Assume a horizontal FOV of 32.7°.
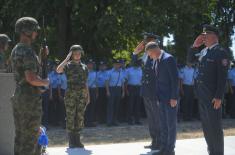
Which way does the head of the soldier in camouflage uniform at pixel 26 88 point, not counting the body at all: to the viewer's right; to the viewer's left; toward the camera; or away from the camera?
to the viewer's right

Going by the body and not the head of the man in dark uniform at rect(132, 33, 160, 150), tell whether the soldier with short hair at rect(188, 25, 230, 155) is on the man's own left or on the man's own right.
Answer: on the man's own left

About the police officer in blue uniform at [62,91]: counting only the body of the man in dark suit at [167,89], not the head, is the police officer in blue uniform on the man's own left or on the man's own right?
on the man's own right

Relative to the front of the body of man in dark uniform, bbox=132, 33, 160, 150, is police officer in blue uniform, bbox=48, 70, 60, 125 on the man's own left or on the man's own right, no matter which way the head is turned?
on the man's own right

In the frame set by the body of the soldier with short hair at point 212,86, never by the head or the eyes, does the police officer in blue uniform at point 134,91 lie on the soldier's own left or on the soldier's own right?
on the soldier's own right

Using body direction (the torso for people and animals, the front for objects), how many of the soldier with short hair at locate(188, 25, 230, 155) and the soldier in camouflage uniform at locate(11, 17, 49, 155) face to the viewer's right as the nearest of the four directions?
1

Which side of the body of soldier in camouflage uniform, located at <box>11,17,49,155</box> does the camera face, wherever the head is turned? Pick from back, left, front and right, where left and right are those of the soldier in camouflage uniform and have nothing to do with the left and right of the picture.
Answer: right

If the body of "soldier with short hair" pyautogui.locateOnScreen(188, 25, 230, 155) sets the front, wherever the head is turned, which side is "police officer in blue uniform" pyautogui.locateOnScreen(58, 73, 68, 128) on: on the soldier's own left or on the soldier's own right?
on the soldier's own right

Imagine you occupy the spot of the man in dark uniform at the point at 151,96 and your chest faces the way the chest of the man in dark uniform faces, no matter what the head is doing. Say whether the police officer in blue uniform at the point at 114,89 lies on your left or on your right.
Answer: on your right

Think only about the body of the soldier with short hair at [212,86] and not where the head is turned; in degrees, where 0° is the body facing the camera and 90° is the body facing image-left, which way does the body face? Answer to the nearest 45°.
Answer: approximately 45°
